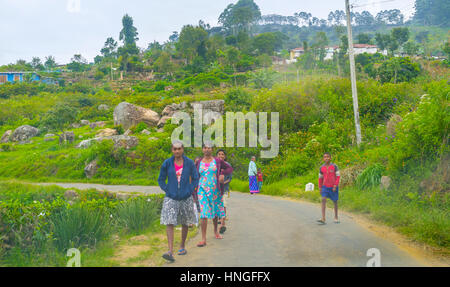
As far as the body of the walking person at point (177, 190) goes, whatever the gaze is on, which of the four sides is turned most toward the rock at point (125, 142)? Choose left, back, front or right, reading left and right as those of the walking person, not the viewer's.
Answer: back

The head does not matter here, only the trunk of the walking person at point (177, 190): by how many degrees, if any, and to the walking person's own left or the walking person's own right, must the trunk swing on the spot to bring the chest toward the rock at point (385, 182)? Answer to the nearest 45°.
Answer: approximately 135° to the walking person's own left

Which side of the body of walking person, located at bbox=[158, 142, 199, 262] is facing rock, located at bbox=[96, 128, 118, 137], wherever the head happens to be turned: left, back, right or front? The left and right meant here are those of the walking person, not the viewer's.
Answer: back

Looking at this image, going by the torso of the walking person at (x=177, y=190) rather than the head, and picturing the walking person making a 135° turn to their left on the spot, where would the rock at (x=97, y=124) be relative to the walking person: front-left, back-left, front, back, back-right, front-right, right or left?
front-left

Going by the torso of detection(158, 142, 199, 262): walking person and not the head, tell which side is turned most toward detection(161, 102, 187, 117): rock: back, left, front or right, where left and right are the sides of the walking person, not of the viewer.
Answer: back

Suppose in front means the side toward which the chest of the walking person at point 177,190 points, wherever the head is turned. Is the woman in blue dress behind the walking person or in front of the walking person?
behind

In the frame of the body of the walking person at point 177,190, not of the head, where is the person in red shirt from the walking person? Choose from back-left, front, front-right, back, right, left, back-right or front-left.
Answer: back-left

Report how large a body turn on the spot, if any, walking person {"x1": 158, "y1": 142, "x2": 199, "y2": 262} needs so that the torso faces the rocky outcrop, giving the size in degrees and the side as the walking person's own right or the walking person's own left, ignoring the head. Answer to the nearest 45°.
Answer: approximately 180°

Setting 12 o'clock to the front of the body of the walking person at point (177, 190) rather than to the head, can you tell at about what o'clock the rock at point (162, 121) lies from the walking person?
The rock is roughly at 6 o'clock from the walking person.

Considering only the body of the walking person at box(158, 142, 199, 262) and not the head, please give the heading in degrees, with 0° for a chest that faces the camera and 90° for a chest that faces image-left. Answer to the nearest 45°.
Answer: approximately 0°
